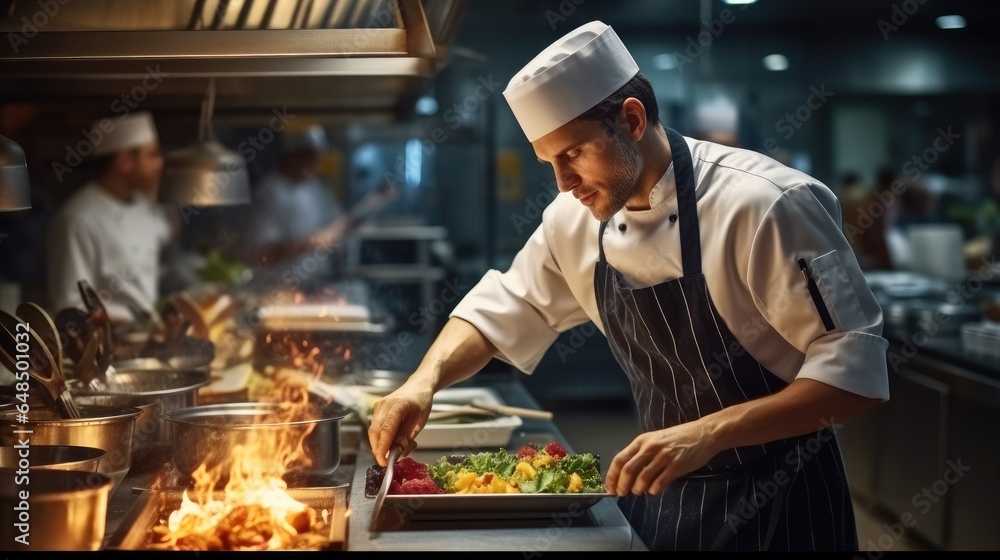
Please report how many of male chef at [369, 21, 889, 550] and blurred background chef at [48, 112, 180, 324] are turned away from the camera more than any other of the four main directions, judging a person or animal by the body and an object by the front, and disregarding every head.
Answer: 0

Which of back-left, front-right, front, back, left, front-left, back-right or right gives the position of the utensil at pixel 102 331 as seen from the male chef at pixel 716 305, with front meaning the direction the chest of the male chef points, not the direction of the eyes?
front-right

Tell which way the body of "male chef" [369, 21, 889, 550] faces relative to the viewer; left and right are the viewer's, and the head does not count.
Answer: facing the viewer and to the left of the viewer

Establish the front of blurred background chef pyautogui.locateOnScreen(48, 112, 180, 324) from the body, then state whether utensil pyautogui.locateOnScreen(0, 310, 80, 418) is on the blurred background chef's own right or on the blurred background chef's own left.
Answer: on the blurred background chef's own right

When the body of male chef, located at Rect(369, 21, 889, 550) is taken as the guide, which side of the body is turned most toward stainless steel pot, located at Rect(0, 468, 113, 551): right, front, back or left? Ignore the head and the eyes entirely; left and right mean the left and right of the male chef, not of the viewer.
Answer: front

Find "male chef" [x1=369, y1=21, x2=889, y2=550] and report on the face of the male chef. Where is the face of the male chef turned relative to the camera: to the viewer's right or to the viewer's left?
to the viewer's left

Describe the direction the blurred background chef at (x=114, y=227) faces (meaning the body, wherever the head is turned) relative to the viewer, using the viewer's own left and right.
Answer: facing the viewer and to the right of the viewer

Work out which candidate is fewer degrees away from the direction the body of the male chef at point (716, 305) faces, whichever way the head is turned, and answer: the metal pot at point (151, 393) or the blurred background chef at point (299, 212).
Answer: the metal pot

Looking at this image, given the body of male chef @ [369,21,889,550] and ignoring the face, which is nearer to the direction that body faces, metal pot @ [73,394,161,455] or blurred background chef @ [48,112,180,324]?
the metal pot

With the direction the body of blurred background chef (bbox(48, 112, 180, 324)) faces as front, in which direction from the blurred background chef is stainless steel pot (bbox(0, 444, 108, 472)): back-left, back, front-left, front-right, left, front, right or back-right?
front-right

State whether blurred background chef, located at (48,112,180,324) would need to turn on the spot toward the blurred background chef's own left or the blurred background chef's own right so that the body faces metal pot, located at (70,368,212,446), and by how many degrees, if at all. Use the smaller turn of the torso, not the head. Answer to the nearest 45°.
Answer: approximately 45° to the blurred background chef's own right

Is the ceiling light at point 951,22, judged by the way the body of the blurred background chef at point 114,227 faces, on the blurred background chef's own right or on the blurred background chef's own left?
on the blurred background chef's own left

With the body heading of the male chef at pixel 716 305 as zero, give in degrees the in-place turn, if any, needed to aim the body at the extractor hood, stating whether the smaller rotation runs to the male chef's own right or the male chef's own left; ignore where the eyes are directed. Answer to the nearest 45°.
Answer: approximately 45° to the male chef's own right

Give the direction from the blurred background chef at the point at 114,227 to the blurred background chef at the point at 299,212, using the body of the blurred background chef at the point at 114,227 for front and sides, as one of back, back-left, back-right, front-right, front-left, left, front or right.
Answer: left

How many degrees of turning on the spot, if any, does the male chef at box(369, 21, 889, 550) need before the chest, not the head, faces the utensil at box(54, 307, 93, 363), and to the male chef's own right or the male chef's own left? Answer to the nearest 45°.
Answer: approximately 45° to the male chef's own right

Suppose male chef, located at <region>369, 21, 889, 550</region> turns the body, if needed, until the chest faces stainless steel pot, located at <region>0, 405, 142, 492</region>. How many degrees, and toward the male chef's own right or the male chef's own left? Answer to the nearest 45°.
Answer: approximately 45° to the male chef's own right
